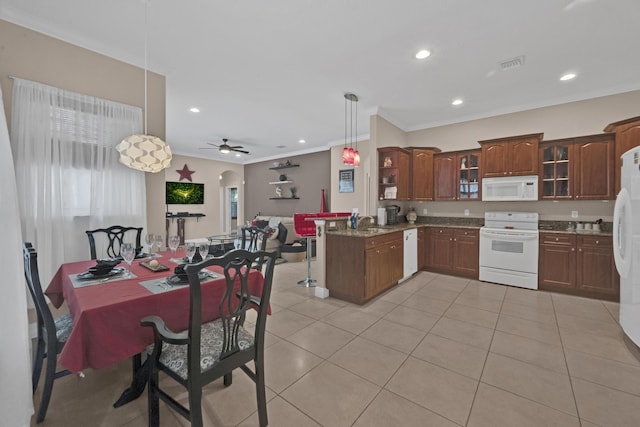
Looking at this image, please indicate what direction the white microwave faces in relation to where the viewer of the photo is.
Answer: facing the viewer

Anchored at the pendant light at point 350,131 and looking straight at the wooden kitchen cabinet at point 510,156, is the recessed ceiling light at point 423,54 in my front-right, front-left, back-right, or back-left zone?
front-right

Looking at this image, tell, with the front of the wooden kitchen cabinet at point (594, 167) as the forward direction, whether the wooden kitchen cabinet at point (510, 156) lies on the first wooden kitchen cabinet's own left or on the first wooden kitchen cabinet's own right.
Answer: on the first wooden kitchen cabinet's own right

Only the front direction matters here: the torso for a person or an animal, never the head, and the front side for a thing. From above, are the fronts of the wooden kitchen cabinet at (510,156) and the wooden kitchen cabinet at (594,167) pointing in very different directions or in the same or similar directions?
same or similar directions

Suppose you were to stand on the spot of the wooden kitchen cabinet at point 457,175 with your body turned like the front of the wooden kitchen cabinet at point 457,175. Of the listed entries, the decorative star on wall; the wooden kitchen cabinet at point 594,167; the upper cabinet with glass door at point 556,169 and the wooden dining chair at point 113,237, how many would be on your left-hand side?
2

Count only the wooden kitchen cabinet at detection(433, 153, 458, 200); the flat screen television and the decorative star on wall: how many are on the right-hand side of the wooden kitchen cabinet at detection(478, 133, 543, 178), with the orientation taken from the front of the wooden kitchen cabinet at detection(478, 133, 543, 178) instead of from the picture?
3

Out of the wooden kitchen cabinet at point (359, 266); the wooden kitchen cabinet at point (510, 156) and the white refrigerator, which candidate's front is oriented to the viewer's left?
the white refrigerator

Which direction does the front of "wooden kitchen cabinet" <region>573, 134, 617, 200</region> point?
toward the camera

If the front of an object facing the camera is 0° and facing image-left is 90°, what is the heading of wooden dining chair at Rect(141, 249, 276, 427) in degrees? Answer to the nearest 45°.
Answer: approximately 135°

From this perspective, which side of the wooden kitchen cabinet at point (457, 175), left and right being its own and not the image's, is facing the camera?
front

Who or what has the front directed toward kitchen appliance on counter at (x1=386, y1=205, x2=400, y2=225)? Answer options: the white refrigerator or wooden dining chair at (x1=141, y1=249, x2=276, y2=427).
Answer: the white refrigerator

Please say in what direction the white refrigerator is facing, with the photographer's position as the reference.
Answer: facing to the left of the viewer

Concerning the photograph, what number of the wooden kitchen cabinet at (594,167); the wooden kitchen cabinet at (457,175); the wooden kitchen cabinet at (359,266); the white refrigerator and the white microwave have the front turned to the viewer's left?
1

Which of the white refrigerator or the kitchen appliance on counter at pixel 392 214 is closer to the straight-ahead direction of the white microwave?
the white refrigerator

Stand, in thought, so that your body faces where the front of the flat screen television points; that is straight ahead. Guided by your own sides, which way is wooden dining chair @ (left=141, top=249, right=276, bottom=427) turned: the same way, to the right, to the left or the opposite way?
the opposite way
